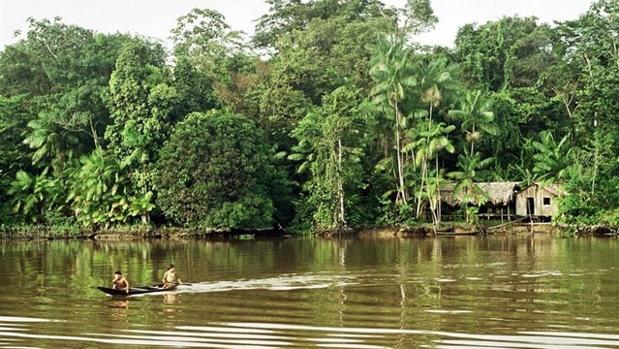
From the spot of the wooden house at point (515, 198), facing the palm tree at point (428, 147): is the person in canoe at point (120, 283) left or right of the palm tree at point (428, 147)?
left

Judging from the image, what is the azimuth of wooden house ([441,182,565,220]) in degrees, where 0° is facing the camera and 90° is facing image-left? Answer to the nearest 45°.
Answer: approximately 0°

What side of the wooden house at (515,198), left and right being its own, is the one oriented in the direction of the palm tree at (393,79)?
right

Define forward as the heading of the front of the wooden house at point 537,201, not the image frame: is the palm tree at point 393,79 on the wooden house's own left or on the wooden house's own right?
on the wooden house's own right

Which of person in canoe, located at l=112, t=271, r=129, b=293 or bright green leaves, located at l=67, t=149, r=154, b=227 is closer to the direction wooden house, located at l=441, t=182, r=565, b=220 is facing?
the person in canoe

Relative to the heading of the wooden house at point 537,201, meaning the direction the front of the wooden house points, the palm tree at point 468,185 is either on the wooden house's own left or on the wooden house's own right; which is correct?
on the wooden house's own right

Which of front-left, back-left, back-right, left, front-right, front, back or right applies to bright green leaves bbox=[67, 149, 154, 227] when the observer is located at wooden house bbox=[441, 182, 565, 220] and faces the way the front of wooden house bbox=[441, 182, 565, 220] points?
right
